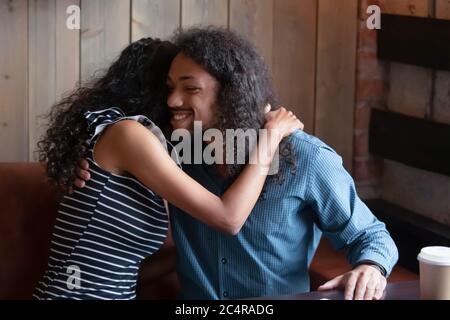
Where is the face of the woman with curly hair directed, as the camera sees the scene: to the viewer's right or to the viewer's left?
to the viewer's right

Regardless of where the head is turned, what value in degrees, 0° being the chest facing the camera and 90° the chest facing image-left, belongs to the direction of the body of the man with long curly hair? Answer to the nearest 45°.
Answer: approximately 45°
